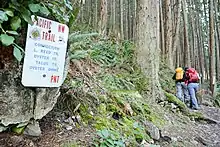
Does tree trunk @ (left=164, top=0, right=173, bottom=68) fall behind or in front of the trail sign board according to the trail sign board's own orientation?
behind

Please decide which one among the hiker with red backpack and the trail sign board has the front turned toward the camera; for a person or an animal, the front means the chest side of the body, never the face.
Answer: the trail sign board

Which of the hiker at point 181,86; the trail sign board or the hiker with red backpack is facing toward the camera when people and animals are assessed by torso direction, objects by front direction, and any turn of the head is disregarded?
the trail sign board

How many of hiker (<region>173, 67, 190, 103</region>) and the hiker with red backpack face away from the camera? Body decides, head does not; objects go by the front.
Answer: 2

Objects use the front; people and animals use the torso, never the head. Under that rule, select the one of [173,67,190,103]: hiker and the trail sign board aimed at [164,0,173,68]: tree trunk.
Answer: the hiker

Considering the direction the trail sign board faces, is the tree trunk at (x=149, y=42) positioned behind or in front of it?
behind

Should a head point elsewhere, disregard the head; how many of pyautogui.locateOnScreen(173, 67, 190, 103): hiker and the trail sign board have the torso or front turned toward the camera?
1

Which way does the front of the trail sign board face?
toward the camera

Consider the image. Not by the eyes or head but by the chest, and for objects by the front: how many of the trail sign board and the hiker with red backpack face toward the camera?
1

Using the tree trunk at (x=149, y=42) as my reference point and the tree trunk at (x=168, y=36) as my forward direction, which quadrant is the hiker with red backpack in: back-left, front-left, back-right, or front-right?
front-right

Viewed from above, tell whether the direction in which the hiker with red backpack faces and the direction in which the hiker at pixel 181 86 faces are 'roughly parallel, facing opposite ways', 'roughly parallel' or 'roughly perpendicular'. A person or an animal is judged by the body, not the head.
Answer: roughly parallel

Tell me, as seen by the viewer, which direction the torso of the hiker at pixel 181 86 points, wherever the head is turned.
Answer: away from the camera

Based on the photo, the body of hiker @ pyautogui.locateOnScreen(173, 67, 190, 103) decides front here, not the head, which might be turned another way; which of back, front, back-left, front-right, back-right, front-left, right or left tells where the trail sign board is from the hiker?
back

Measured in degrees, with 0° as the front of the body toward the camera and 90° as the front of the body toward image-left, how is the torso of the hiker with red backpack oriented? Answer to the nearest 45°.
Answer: approximately 180°

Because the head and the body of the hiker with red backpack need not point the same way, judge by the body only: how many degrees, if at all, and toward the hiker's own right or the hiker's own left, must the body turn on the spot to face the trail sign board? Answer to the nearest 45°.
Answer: approximately 180°

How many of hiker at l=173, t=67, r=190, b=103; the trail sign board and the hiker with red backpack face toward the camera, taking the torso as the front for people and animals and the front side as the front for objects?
1

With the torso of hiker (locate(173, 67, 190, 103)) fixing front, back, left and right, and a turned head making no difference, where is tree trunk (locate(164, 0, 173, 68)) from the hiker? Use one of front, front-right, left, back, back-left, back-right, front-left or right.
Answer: front
